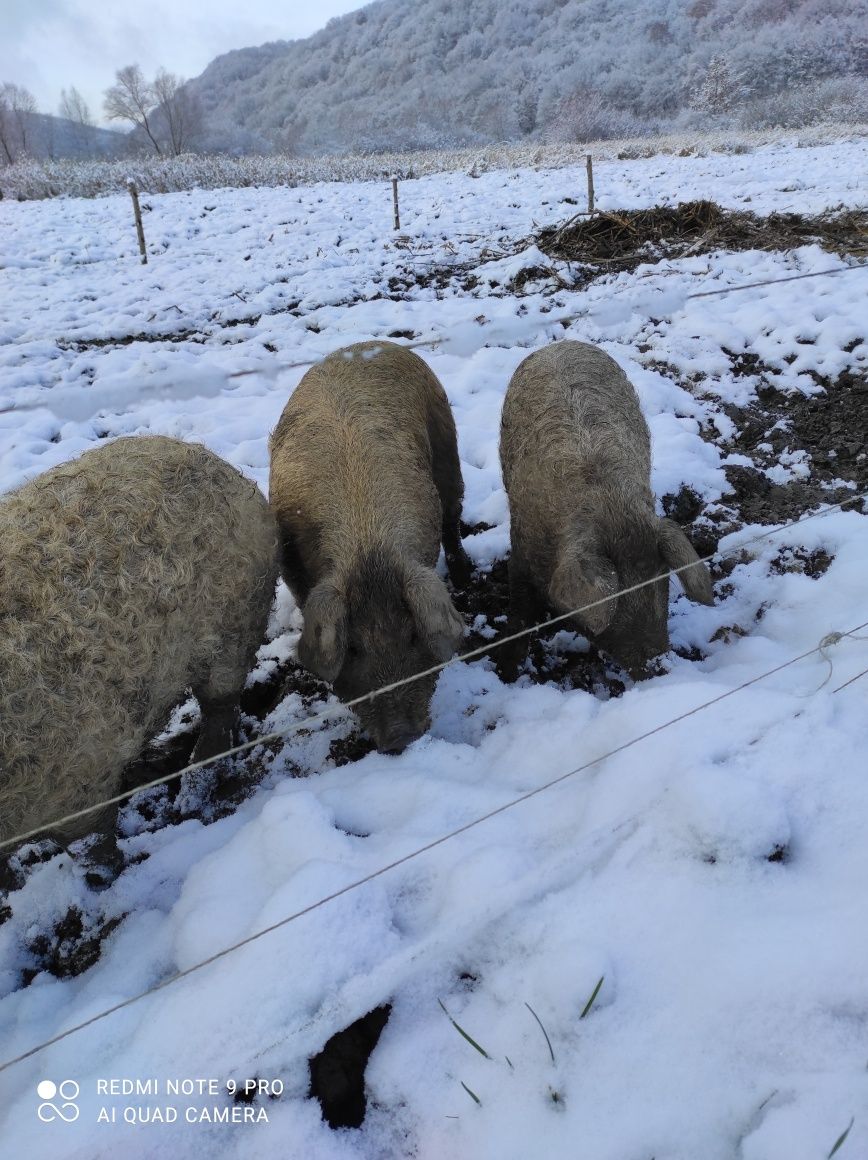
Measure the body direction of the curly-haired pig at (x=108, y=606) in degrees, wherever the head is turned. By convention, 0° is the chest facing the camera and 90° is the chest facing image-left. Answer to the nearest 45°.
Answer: approximately 45°

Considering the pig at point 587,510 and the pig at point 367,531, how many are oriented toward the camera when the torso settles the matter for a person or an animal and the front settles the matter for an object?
2

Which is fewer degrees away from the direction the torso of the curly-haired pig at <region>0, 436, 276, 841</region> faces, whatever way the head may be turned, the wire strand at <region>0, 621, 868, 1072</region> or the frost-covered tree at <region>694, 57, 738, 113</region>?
the wire strand

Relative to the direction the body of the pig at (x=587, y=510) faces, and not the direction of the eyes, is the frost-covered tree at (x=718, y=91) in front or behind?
behind

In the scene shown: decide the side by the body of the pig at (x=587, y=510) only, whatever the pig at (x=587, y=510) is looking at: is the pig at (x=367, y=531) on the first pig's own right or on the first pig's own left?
on the first pig's own right

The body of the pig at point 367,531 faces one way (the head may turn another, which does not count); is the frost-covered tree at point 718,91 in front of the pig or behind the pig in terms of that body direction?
behind

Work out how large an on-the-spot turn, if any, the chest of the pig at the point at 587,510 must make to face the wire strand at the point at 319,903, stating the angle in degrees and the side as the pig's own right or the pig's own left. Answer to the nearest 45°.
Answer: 0° — it already faces it

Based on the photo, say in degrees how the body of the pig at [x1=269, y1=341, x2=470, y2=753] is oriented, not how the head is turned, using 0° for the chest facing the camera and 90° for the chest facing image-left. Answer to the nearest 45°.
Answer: approximately 0°
